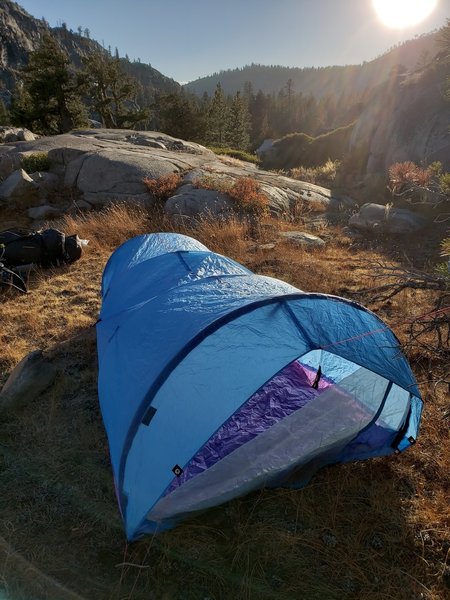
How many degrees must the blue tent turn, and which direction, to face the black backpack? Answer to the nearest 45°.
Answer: approximately 180°

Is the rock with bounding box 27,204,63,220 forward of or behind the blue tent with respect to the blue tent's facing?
behind

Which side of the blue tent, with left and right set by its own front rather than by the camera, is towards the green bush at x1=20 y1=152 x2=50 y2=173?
back

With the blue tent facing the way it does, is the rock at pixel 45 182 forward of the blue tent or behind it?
behind

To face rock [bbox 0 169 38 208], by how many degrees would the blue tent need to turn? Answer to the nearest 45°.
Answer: approximately 180°

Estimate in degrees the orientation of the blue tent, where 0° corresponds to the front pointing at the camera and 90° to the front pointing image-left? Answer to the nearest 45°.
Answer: approximately 315°

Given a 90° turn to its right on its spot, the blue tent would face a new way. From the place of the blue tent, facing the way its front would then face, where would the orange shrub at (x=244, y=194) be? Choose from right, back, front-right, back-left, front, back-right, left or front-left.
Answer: back-right

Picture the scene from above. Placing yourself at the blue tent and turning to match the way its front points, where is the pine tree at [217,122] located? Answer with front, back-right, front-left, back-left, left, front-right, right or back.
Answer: back-left

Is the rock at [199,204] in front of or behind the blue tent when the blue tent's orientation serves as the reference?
behind

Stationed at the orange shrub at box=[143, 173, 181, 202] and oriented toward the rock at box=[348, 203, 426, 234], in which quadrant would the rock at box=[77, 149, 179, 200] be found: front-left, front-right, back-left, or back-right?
back-left

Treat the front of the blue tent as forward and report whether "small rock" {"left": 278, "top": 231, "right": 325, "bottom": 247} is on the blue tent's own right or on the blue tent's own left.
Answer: on the blue tent's own left
